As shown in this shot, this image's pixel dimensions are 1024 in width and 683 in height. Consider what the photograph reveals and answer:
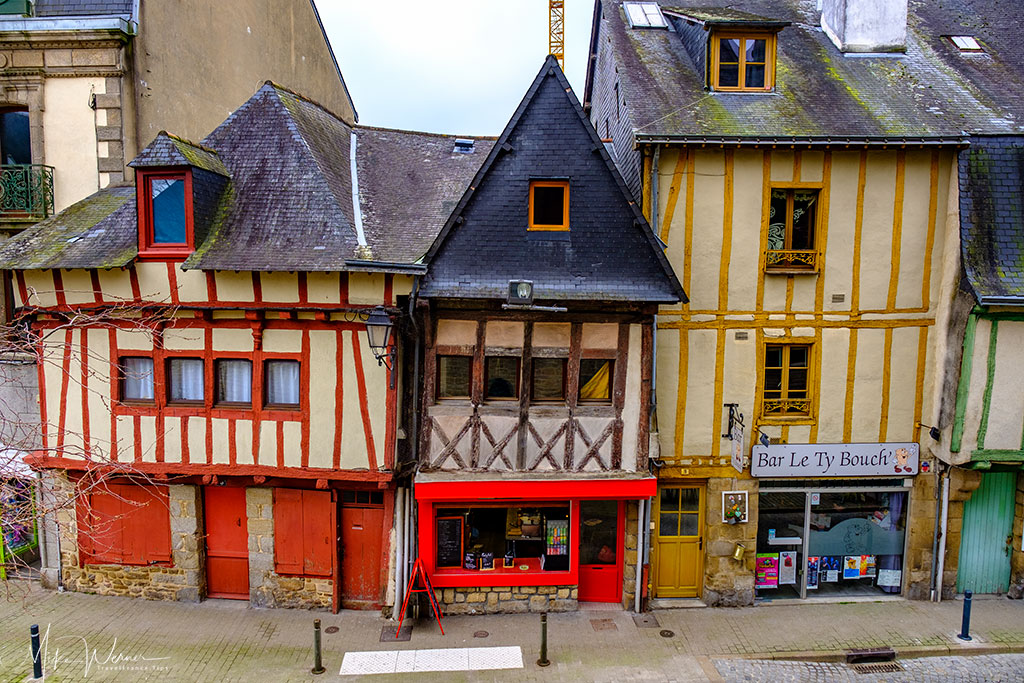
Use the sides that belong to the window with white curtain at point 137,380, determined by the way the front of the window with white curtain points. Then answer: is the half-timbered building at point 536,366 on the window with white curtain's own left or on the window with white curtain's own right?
on the window with white curtain's own left

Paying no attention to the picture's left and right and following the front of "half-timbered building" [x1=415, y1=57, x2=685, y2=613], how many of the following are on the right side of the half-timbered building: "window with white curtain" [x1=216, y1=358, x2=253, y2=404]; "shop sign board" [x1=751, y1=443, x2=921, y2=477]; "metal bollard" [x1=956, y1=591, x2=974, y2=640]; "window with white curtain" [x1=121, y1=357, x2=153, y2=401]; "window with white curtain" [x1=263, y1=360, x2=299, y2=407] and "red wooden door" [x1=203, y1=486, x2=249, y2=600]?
4

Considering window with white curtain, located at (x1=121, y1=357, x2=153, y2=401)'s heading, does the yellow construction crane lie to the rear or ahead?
to the rear

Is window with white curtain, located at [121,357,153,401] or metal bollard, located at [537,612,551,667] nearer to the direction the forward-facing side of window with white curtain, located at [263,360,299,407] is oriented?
the metal bollard

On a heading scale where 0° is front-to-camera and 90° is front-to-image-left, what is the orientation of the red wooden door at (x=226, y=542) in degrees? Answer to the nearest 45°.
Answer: approximately 0°

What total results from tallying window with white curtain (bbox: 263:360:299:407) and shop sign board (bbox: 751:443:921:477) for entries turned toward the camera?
2

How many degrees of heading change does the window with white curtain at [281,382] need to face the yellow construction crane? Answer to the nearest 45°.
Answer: approximately 135° to its left

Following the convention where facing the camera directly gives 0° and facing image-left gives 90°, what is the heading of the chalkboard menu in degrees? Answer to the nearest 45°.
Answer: approximately 0°

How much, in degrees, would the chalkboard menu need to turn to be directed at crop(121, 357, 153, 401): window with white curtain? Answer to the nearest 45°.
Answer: approximately 90° to its right

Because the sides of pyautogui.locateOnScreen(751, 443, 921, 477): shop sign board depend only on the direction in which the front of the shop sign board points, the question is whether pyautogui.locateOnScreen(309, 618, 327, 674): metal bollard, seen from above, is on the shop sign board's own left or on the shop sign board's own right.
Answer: on the shop sign board's own right
